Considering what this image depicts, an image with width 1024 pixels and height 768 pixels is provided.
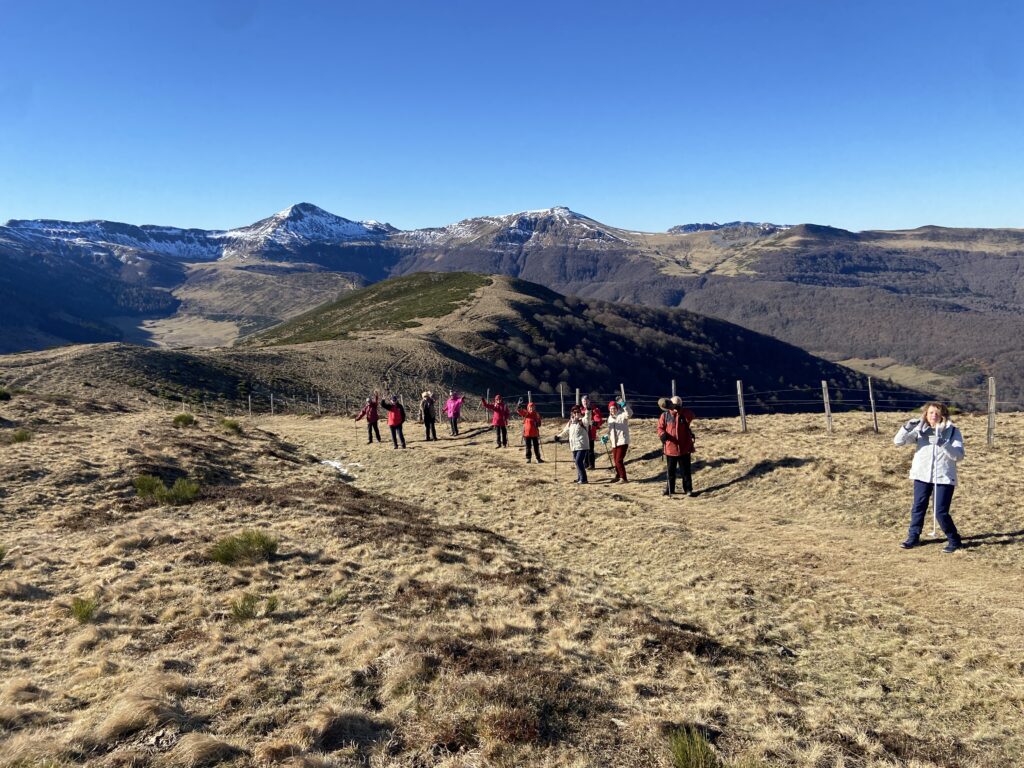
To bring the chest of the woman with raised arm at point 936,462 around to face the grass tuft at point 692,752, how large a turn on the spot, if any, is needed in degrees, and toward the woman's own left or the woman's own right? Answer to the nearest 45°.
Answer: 0° — they already face it

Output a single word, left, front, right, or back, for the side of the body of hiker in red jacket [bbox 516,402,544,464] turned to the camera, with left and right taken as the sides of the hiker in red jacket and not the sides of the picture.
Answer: front

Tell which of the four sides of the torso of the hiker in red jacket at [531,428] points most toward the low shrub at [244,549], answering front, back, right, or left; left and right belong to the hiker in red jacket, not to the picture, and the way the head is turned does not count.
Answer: front

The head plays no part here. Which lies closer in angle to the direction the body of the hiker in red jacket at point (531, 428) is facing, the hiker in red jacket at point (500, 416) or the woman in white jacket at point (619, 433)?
the woman in white jacket

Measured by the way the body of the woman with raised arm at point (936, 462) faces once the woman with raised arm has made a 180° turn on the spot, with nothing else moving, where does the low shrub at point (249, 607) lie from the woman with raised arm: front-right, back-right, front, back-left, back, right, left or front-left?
back-left

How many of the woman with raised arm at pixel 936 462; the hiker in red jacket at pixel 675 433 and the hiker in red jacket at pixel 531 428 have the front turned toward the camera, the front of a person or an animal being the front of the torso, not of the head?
3

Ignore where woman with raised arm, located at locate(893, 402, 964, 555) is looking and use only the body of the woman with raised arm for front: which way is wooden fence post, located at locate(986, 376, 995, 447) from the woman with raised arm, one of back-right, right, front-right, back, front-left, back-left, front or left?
back

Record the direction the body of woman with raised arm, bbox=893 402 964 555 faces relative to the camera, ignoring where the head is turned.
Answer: toward the camera

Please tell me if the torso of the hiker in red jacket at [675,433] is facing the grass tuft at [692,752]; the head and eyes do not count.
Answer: yes
